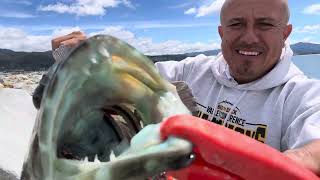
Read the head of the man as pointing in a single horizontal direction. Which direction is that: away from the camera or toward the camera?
toward the camera

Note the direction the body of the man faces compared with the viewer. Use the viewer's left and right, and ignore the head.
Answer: facing the viewer
